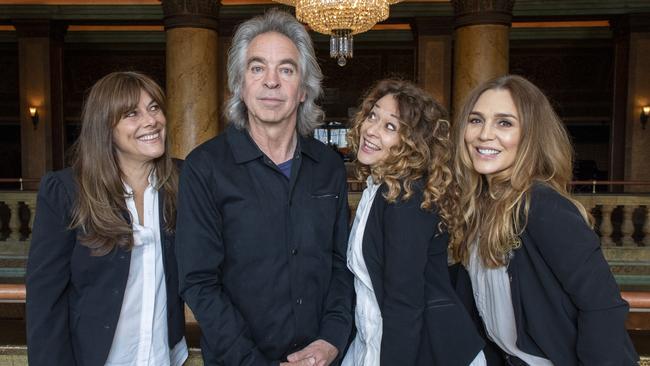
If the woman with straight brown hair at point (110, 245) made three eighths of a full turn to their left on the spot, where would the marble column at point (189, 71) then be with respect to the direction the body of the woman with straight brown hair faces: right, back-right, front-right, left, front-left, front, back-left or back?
front

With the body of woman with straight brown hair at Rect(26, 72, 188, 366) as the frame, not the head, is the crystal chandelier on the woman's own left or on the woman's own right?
on the woman's own left

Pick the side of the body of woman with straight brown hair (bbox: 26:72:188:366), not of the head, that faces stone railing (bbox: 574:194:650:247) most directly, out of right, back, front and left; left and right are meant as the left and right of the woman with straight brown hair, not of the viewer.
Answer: left

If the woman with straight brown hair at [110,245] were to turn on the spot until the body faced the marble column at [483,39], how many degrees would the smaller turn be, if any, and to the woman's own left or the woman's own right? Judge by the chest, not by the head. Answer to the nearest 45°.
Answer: approximately 90° to the woman's own left

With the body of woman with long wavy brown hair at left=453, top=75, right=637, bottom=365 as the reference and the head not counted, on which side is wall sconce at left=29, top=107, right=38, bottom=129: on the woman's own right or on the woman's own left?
on the woman's own right

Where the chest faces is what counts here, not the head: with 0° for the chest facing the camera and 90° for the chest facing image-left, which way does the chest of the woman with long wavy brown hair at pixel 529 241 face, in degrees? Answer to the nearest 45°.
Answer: approximately 45°

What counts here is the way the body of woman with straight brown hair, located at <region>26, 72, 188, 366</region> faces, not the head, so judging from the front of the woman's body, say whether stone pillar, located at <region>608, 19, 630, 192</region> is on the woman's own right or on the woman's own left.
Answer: on the woman's own left

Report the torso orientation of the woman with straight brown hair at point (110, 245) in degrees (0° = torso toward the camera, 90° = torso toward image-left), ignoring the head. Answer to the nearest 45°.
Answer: approximately 315°
